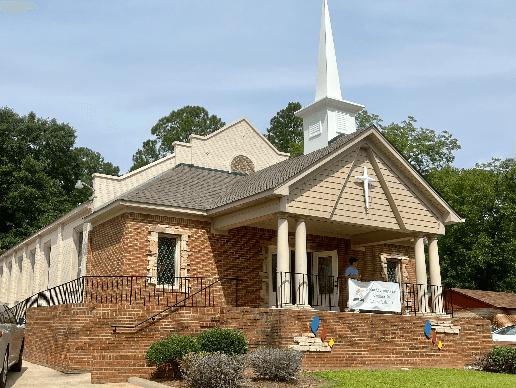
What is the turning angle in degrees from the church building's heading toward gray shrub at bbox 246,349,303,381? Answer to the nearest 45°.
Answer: approximately 45° to its right

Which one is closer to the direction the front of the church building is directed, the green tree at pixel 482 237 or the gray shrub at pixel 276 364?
the gray shrub

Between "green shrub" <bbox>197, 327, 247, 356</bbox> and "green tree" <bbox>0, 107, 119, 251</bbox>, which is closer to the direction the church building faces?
the green shrub

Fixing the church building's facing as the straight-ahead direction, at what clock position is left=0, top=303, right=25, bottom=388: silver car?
The silver car is roughly at 3 o'clock from the church building.

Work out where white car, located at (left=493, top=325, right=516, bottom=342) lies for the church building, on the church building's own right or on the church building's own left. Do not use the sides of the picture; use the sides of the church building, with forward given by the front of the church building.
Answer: on the church building's own left

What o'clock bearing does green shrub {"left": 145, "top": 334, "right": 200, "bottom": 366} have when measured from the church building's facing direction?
The green shrub is roughly at 2 o'clock from the church building.

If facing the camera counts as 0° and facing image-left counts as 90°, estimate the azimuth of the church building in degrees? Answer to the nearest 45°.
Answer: approximately 315°

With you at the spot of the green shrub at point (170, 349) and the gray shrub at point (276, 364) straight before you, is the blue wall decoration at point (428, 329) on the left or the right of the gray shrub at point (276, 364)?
left
